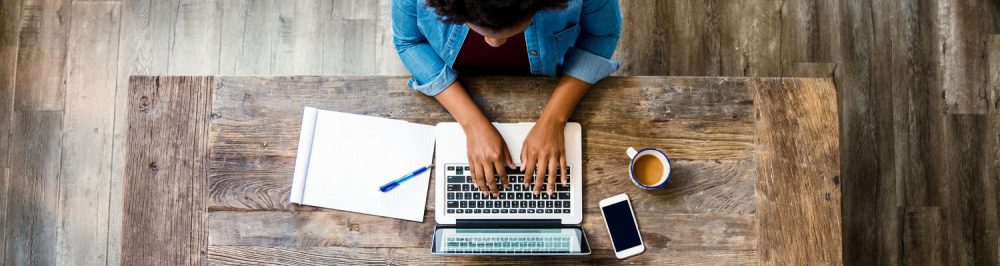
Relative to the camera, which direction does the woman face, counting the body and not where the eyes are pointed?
toward the camera

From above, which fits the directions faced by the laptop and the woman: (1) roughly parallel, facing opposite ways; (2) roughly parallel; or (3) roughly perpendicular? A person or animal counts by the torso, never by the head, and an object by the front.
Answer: roughly parallel, facing opposite ways

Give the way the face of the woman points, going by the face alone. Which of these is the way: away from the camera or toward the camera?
toward the camera

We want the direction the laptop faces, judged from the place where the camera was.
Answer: facing away from the viewer
